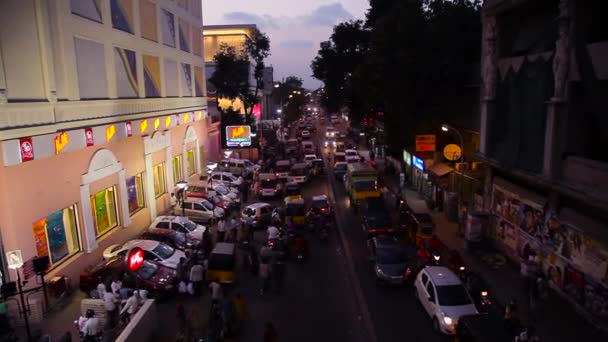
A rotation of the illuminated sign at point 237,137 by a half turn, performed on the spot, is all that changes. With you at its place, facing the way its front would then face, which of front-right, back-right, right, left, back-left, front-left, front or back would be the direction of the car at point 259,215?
back

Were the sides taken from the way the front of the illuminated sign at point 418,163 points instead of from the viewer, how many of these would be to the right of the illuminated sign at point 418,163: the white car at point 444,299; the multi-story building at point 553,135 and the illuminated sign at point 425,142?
0

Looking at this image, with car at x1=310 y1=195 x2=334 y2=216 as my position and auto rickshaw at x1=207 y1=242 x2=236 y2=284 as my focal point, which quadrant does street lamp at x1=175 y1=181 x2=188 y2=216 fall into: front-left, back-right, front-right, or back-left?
front-right

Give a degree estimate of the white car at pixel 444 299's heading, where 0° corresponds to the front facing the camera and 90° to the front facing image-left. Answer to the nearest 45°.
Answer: approximately 315°

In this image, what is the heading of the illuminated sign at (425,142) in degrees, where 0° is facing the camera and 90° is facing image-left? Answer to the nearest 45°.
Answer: approximately 0°

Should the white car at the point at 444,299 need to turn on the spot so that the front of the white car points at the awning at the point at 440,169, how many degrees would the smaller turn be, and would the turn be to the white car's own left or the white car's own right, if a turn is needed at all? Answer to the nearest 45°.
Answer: approximately 135° to the white car's own left

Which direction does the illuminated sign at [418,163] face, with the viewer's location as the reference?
facing the viewer and to the left of the viewer

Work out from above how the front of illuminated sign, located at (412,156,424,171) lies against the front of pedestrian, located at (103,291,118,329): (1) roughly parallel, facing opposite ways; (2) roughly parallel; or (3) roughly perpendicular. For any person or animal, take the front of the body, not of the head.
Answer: roughly perpendicular

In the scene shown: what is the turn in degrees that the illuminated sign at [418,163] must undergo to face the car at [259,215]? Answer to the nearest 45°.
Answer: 0° — it already faces it

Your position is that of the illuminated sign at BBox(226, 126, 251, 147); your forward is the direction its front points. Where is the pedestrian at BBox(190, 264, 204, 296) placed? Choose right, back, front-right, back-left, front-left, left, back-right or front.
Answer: front

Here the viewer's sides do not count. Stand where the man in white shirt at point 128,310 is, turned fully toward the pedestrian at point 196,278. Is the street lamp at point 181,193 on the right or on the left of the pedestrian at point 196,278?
left

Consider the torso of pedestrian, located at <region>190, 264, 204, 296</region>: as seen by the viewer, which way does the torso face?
away from the camera

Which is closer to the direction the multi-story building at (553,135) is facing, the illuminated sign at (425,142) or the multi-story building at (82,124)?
the multi-story building

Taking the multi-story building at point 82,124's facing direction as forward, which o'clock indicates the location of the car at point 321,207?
The car is roughly at 10 o'clock from the multi-story building.
